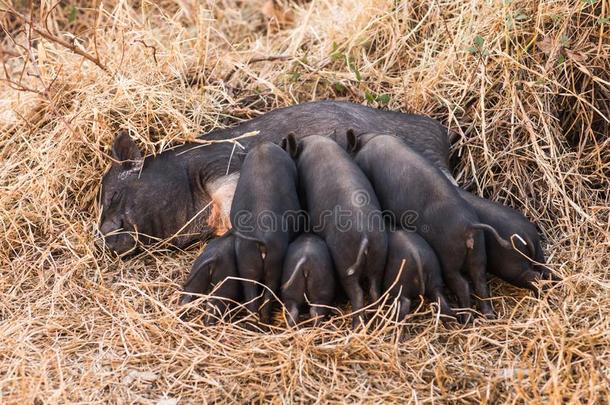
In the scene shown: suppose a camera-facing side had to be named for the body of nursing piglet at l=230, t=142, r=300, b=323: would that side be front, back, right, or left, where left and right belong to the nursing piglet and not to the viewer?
back

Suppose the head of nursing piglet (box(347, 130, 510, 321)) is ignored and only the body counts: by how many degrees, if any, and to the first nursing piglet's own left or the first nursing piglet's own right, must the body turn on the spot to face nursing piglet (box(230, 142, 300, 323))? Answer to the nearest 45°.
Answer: approximately 45° to the first nursing piglet's own left

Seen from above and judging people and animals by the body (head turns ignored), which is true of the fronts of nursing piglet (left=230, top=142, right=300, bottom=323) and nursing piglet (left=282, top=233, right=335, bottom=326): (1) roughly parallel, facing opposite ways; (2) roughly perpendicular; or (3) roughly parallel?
roughly parallel

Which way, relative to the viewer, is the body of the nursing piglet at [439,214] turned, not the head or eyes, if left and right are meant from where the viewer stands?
facing away from the viewer and to the left of the viewer

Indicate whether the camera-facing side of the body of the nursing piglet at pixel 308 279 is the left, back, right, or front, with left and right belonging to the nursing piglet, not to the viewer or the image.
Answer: back

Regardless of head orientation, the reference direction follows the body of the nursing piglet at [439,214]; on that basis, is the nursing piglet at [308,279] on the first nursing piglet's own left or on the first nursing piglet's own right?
on the first nursing piglet's own left

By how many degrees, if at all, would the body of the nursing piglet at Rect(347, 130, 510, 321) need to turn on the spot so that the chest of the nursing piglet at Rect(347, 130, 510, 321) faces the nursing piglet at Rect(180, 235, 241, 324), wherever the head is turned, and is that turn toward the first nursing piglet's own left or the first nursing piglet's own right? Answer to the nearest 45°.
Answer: approximately 45° to the first nursing piglet's own left

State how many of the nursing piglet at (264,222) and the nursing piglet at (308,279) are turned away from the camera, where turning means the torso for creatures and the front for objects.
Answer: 2

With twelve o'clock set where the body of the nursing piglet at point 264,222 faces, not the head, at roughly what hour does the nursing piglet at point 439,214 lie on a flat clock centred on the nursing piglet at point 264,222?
the nursing piglet at point 439,214 is roughly at 3 o'clock from the nursing piglet at point 264,222.

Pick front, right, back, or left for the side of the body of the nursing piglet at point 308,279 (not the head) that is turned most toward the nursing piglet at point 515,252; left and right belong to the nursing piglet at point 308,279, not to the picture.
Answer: right
